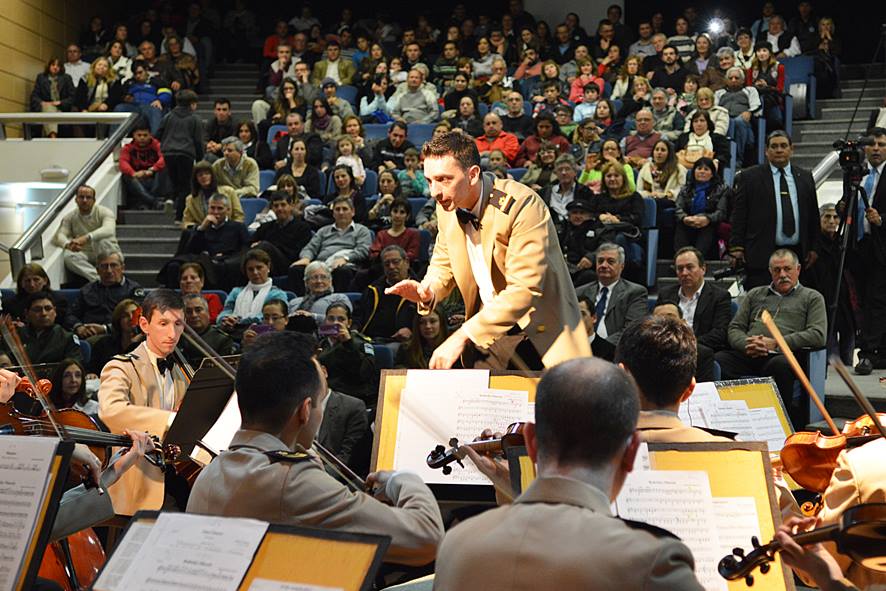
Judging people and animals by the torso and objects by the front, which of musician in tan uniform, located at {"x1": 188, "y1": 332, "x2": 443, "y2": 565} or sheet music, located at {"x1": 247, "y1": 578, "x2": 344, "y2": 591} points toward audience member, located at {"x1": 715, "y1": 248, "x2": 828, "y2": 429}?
the musician in tan uniform

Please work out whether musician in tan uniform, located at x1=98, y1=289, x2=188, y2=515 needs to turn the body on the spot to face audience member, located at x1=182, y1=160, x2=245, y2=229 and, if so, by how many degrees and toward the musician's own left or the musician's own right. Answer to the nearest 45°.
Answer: approximately 135° to the musician's own left

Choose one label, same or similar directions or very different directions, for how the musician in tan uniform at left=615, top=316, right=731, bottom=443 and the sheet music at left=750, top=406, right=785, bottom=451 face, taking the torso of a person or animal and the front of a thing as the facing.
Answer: very different directions

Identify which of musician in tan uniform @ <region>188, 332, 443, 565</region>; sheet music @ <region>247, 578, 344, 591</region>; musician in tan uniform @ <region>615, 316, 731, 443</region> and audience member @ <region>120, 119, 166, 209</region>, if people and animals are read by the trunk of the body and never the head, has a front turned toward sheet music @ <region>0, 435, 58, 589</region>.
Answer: the audience member

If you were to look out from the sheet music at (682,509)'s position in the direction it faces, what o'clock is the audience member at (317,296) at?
The audience member is roughly at 5 o'clock from the sheet music.

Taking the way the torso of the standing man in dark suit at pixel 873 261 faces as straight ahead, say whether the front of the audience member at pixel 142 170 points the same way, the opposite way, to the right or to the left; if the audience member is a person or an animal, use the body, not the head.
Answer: to the left

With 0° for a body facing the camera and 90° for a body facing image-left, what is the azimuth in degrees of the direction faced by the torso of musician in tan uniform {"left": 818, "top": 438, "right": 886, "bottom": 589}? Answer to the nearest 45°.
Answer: approximately 90°

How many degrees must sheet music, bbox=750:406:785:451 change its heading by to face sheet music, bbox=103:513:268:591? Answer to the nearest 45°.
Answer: approximately 45° to its right

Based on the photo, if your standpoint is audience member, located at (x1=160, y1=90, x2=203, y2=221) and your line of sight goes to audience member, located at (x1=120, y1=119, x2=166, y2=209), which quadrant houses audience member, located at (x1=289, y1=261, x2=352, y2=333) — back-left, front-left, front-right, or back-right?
back-left

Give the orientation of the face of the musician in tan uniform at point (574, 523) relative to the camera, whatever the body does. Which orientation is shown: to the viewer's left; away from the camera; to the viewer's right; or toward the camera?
away from the camera

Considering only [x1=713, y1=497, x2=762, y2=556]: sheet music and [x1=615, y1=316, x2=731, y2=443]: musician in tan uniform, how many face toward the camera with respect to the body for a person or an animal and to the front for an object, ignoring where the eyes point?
1
